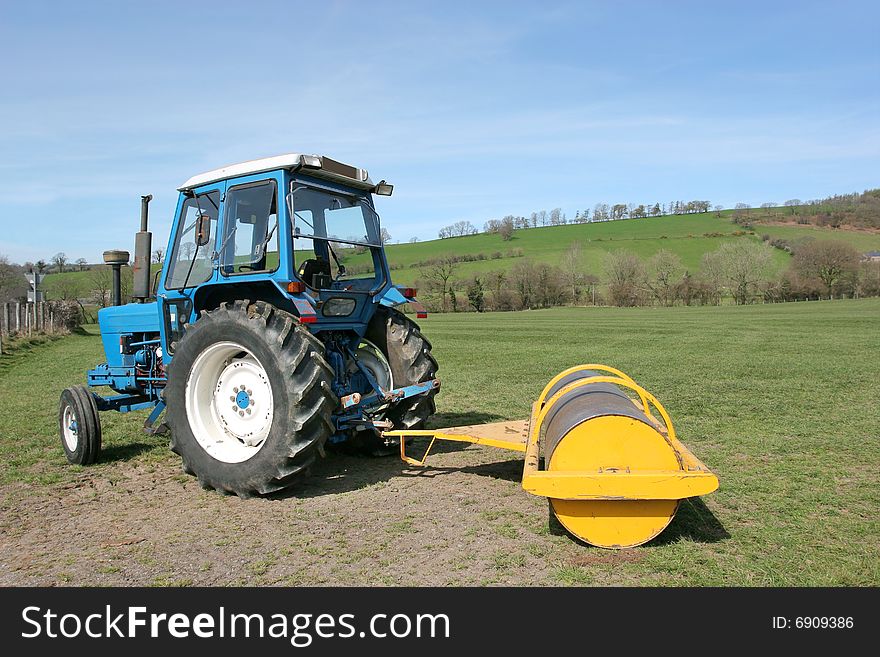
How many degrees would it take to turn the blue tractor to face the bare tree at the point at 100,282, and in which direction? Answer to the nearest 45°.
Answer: approximately 45° to its right

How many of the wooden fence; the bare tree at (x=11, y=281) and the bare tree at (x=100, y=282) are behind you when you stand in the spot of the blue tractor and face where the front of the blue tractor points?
0

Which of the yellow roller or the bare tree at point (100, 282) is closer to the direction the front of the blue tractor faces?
the bare tree

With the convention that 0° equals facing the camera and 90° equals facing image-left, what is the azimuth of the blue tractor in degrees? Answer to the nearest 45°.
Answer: approximately 135°

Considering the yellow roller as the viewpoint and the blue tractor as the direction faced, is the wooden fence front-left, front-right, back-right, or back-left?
front-right

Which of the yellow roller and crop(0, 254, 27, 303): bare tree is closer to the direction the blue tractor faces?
the bare tree

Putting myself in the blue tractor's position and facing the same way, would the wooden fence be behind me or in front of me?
in front

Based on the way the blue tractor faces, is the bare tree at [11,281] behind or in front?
in front

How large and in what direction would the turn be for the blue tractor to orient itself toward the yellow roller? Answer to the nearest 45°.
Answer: approximately 180°

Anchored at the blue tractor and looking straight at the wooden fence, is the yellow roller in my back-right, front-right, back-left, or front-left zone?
back-right

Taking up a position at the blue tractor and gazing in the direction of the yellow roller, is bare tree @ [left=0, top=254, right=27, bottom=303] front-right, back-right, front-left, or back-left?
back-left
